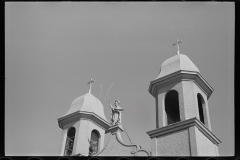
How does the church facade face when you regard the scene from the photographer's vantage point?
facing the viewer and to the left of the viewer
